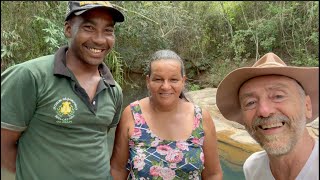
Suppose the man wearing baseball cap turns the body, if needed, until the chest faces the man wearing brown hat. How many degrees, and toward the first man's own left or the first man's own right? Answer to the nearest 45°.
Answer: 0° — they already face them

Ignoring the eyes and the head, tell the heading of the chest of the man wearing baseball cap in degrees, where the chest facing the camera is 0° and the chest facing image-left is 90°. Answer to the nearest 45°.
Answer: approximately 315°

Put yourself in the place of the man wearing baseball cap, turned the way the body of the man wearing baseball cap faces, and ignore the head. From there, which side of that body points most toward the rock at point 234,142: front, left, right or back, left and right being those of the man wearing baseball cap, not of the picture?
left

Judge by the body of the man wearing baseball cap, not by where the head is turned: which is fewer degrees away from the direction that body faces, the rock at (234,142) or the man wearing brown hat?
the man wearing brown hat
